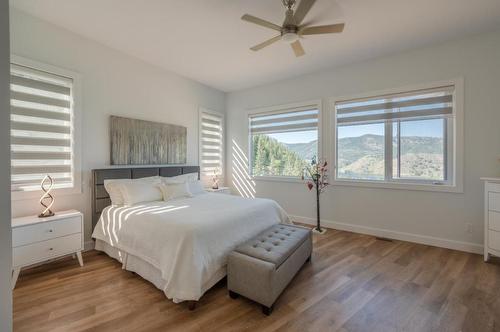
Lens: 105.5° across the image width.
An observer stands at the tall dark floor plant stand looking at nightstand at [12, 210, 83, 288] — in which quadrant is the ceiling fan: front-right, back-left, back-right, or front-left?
front-left

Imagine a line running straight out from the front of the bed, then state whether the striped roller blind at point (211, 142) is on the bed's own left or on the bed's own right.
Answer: on the bed's own left

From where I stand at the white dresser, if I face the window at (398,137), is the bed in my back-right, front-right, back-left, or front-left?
front-left

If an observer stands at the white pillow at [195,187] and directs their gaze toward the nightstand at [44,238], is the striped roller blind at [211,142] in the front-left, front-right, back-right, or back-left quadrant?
back-right

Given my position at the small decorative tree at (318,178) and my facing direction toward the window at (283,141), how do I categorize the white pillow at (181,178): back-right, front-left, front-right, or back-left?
front-left

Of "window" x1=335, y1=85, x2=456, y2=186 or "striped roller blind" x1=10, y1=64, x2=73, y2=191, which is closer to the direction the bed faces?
the window

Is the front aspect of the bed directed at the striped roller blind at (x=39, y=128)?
no

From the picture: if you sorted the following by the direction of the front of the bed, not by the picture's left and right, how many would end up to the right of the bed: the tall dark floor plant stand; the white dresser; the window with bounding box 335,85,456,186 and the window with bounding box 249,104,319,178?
0

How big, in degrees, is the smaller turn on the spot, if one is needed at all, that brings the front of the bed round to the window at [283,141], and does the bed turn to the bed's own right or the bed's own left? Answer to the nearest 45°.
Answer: approximately 90° to the bed's own left

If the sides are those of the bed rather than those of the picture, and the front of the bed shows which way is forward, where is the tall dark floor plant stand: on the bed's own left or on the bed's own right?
on the bed's own left

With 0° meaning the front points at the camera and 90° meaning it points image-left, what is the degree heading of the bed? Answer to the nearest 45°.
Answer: approximately 315°

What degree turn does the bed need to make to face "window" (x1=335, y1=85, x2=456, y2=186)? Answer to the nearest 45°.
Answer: approximately 45° to its left

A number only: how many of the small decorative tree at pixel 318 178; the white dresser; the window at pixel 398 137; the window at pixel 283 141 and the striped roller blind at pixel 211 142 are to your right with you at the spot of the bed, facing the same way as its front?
0
